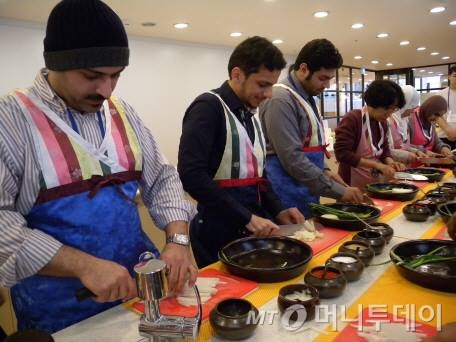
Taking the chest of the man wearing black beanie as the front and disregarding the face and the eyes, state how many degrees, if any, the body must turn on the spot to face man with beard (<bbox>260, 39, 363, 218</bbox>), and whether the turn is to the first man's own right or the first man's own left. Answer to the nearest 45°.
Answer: approximately 90° to the first man's own left

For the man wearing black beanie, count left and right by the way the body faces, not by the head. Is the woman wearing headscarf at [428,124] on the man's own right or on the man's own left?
on the man's own left

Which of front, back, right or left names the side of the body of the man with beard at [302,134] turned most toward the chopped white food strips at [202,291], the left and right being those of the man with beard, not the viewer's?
right

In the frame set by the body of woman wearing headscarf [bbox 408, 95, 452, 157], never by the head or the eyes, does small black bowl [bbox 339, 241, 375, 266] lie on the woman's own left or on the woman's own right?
on the woman's own right

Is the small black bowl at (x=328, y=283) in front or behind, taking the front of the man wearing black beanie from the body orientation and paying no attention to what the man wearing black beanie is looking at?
in front

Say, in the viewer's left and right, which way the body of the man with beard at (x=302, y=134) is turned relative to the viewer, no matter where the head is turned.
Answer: facing to the right of the viewer

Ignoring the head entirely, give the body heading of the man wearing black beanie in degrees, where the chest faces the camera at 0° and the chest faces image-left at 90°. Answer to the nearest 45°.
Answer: approximately 315°

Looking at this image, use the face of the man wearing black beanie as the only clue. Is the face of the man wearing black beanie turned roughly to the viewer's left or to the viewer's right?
to the viewer's right

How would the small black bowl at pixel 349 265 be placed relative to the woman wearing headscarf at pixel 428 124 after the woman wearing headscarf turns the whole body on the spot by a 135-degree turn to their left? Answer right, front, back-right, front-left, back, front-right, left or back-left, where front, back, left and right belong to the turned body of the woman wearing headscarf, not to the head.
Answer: back

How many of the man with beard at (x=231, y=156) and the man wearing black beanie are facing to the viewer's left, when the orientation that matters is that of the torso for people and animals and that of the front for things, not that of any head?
0

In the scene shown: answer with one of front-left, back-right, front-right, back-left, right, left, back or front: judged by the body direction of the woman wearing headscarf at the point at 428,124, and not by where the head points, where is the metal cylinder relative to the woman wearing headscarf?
front-right
